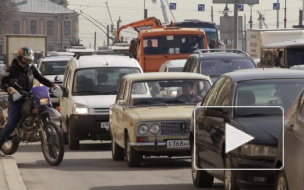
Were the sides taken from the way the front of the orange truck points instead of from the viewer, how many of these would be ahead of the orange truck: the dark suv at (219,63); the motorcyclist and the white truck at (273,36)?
2

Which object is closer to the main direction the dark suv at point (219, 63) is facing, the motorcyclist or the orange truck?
the motorcyclist

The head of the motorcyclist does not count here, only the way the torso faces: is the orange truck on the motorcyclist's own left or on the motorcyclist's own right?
on the motorcyclist's own left

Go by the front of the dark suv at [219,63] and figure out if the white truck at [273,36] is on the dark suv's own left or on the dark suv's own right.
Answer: on the dark suv's own left

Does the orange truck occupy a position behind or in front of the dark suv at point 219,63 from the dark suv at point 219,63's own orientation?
behind

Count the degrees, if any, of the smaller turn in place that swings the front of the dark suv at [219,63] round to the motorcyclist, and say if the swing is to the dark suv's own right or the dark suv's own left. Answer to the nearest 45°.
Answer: approximately 45° to the dark suv's own right

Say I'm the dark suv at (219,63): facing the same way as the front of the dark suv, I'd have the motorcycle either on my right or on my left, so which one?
on my right

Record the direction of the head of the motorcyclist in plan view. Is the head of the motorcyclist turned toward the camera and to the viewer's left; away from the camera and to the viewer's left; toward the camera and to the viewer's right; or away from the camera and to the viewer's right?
toward the camera and to the viewer's right

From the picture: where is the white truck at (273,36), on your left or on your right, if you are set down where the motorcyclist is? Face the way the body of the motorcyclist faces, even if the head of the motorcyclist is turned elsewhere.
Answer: on your left
